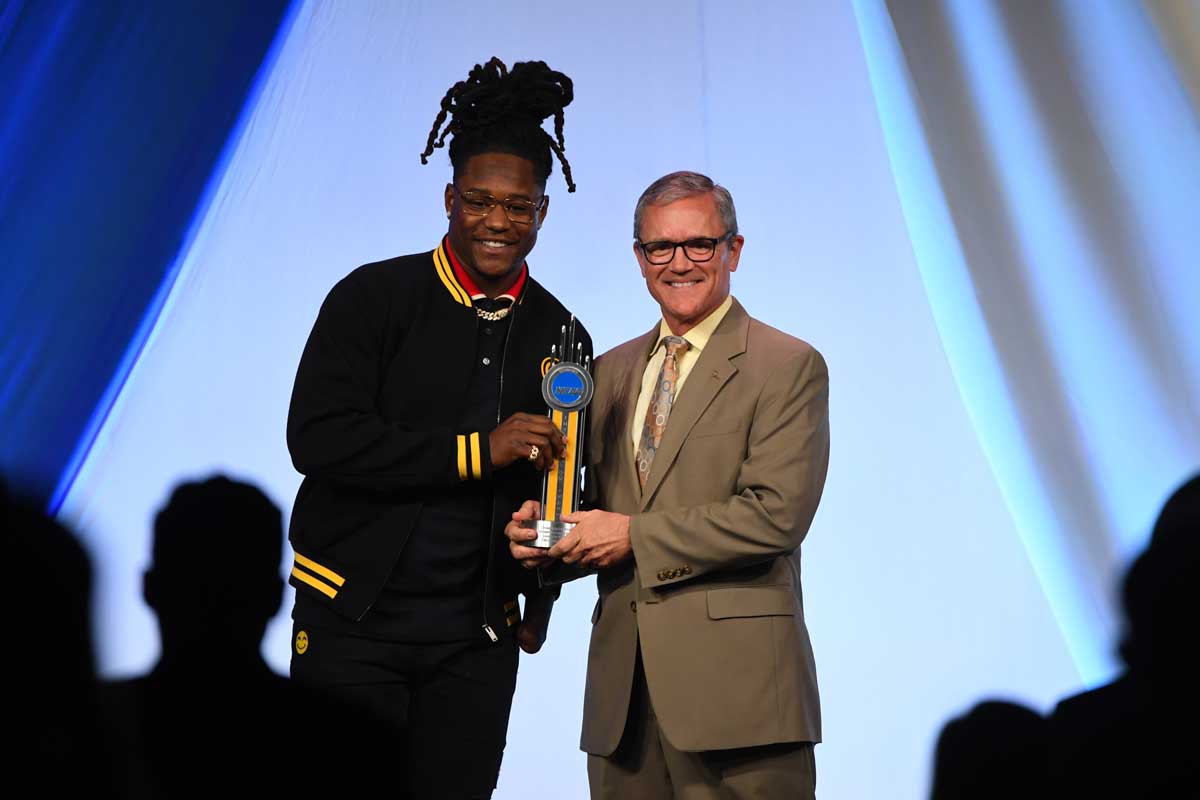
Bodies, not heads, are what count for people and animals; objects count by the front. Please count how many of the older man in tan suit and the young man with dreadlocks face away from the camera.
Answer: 0

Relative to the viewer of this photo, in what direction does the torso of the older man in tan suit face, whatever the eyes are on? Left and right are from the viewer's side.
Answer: facing the viewer and to the left of the viewer

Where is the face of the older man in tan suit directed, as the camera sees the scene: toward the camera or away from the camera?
toward the camera
